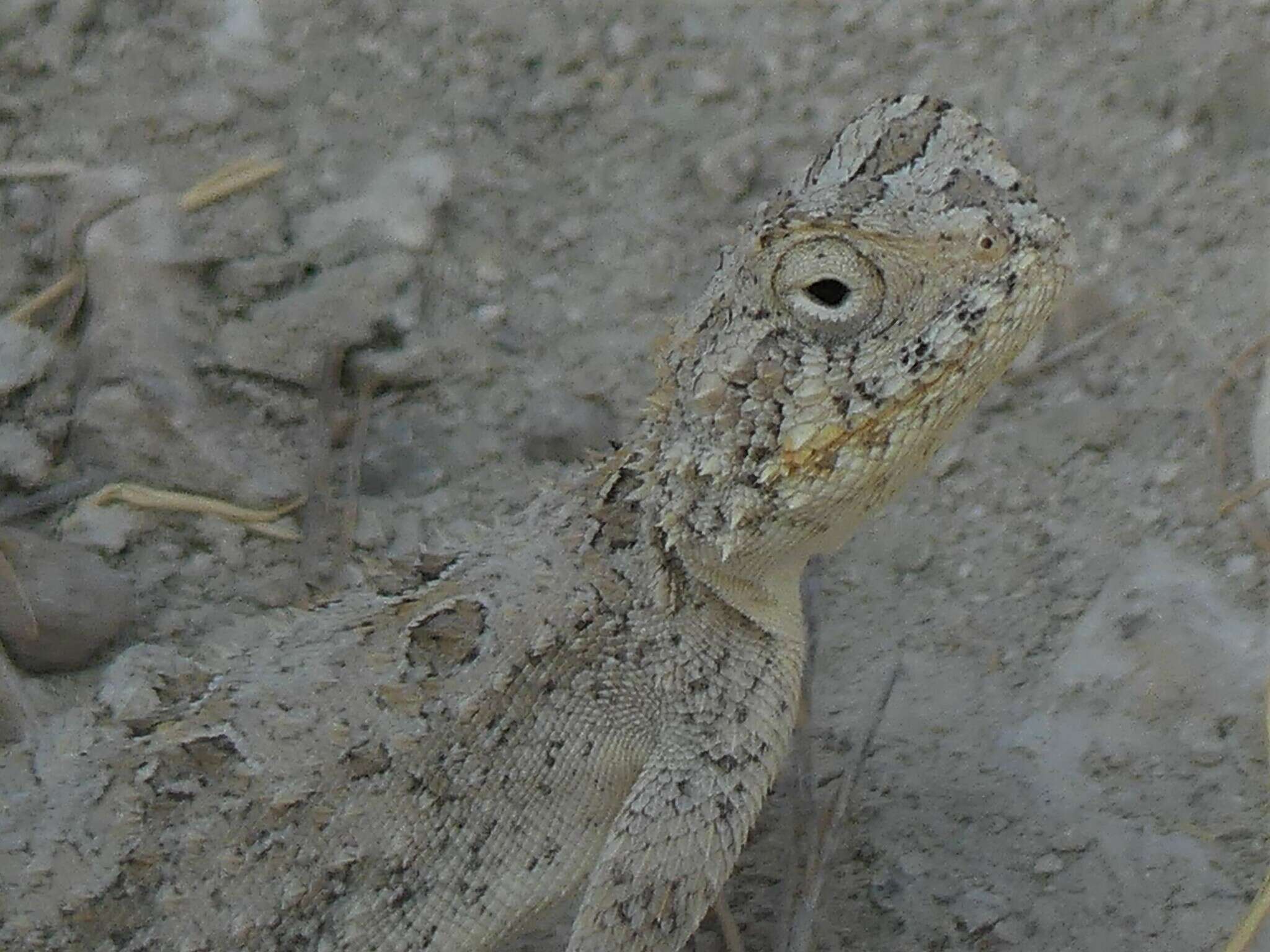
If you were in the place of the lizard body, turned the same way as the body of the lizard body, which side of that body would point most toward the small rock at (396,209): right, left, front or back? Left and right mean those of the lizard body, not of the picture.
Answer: left

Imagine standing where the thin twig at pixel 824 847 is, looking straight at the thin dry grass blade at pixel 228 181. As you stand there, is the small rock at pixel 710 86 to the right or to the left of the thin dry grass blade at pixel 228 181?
right

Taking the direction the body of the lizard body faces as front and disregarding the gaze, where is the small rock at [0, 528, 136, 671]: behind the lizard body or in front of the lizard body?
behind

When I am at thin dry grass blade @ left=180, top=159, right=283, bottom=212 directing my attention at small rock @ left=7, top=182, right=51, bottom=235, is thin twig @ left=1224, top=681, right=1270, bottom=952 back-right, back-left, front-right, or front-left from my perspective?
back-left

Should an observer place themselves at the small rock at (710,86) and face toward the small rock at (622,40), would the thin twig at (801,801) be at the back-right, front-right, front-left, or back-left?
back-left
